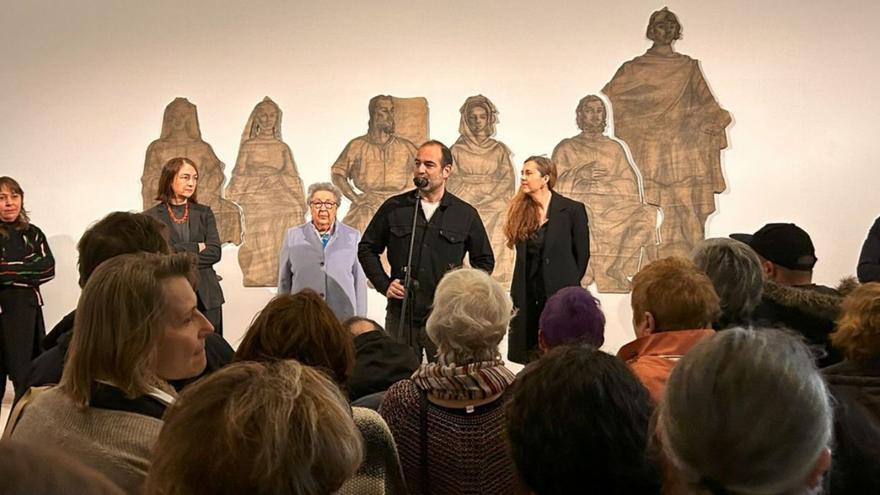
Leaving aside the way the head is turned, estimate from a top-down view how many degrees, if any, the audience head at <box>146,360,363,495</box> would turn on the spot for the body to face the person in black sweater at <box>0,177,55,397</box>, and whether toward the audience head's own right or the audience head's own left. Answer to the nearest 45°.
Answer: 0° — they already face them

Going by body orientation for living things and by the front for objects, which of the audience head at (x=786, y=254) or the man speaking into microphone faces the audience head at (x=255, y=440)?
the man speaking into microphone

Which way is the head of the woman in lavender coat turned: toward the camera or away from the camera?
toward the camera

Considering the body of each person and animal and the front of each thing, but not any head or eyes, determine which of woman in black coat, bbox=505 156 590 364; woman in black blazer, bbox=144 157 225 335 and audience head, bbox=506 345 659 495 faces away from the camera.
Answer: the audience head

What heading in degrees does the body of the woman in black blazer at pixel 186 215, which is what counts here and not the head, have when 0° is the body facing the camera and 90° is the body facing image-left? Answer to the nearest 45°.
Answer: approximately 315°

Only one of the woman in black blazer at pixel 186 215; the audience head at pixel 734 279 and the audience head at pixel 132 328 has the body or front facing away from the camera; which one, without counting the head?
the audience head at pixel 734 279

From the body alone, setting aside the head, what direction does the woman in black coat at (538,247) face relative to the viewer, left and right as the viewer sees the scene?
facing the viewer and to the left of the viewer

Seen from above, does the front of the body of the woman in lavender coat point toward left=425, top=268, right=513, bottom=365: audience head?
yes

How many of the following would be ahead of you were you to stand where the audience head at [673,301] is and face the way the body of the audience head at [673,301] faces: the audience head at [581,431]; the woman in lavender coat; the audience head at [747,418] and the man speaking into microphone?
2

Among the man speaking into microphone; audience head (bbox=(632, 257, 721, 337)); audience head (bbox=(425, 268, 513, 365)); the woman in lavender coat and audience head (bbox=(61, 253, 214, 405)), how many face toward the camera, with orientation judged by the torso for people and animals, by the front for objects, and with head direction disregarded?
2

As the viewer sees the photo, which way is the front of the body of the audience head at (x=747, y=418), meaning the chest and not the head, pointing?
away from the camera

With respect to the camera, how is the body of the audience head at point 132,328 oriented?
to the viewer's right

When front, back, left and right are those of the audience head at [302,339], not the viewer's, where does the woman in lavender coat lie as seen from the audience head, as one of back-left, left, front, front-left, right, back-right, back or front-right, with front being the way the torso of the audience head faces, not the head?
front

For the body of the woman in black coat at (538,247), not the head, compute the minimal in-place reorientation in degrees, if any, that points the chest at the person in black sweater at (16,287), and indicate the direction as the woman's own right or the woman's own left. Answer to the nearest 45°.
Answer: approximately 45° to the woman's own right

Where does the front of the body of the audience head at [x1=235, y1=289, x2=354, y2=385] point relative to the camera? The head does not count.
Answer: away from the camera

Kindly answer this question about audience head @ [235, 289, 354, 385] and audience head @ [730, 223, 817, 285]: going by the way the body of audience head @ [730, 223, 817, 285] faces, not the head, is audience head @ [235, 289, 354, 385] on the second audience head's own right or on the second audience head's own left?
on the second audience head's own left

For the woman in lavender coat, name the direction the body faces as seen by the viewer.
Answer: toward the camera

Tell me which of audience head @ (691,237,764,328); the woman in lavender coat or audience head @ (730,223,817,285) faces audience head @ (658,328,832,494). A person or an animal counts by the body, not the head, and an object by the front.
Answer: the woman in lavender coat

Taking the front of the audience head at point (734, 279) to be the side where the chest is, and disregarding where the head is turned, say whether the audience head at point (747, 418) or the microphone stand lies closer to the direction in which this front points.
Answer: the microphone stand

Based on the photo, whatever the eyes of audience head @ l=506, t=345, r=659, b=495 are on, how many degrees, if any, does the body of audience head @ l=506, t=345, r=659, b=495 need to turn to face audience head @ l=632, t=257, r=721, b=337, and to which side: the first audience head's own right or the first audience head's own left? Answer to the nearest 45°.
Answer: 0° — they already face them
